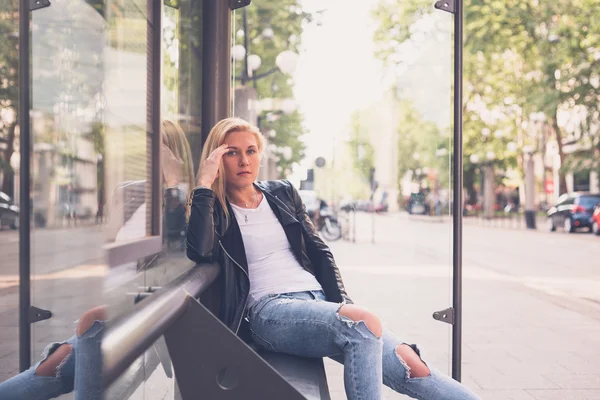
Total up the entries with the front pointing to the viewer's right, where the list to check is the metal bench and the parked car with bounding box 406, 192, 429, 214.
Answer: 1

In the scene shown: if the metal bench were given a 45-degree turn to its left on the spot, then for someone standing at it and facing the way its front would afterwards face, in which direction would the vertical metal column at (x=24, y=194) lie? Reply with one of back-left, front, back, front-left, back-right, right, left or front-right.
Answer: back

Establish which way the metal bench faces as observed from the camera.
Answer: facing to the right of the viewer

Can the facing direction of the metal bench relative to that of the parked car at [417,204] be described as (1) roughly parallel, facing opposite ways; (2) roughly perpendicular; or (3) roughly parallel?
roughly perpendicular
